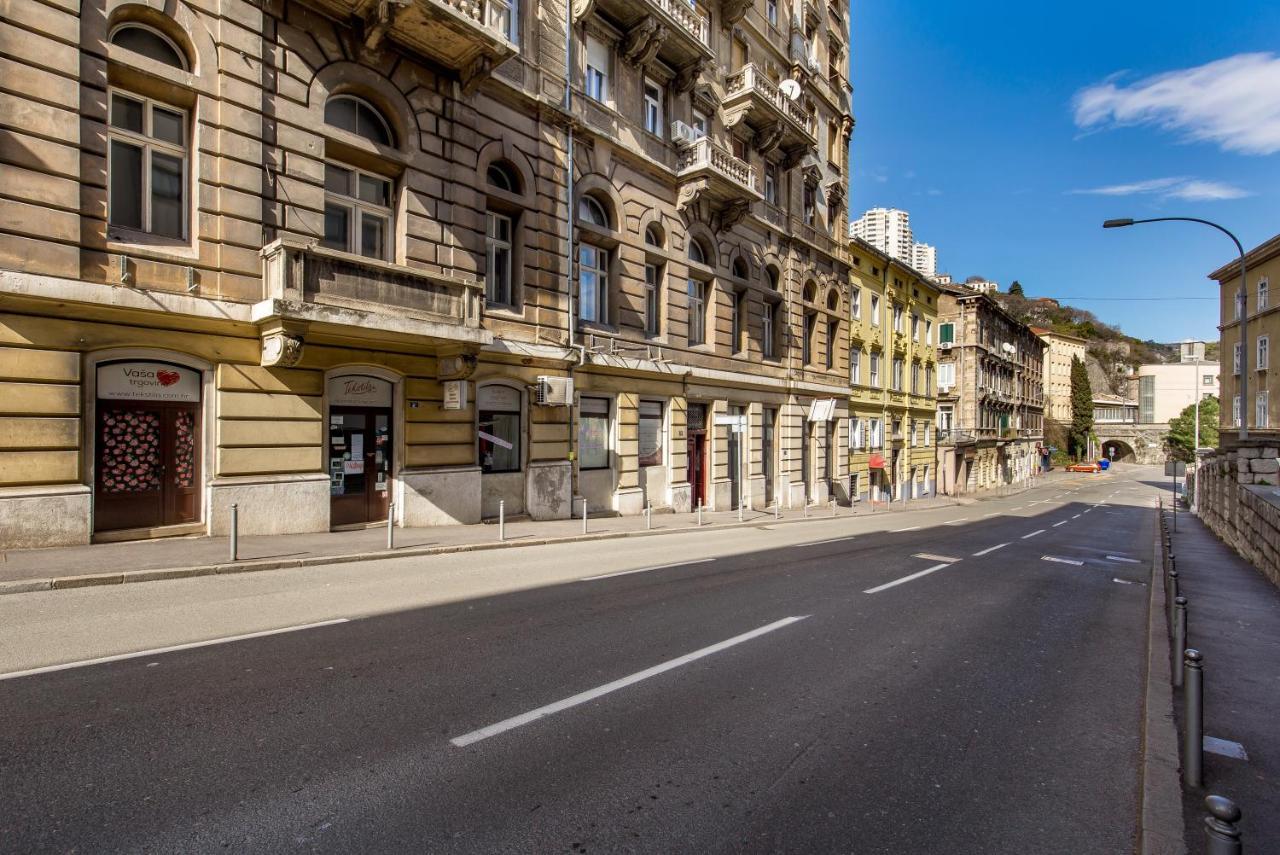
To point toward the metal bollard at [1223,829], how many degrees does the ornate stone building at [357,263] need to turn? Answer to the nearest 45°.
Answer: approximately 45° to its right

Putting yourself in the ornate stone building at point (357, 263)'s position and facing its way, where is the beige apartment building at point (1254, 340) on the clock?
The beige apartment building is roughly at 10 o'clock from the ornate stone building.

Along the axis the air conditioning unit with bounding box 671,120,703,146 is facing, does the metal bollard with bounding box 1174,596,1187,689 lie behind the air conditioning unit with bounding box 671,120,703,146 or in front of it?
in front

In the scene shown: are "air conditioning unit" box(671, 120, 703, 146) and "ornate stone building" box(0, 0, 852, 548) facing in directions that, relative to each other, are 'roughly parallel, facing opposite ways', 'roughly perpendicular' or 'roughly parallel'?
roughly parallel

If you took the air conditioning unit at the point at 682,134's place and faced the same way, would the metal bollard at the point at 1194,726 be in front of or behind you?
in front

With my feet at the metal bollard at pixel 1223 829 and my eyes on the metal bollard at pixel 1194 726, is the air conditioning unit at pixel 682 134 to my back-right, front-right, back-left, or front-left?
front-left

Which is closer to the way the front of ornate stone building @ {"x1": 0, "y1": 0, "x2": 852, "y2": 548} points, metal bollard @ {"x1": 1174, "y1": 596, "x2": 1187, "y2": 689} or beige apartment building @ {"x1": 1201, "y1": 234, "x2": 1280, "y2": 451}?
the metal bollard

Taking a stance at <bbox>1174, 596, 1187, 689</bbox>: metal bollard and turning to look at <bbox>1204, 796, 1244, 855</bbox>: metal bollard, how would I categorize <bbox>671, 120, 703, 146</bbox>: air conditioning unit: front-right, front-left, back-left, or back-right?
back-right

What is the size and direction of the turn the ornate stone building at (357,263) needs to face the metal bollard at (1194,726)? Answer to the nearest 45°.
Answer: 0° — it already faces it

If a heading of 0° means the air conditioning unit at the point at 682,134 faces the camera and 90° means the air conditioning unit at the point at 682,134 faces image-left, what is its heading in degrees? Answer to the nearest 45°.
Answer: approximately 315°

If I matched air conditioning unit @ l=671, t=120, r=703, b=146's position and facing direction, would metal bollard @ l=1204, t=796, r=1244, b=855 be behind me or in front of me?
in front
